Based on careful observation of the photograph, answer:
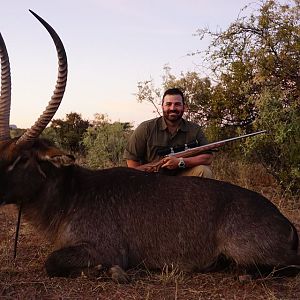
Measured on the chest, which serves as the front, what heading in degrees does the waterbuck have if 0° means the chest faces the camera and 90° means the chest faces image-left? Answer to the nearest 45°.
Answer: approximately 90°

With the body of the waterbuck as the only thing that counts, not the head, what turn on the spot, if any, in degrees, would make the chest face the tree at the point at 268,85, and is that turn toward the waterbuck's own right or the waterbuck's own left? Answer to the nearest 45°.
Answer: approximately 135° to the waterbuck's own right

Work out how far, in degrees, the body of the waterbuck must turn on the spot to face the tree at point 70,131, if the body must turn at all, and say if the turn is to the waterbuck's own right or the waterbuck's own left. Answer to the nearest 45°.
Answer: approximately 90° to the waterbuck's own right

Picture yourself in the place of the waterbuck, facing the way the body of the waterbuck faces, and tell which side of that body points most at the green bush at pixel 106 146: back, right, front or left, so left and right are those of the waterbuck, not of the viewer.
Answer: right

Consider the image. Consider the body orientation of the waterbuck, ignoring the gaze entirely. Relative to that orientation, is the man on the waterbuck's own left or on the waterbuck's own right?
on the waterbuck's own right

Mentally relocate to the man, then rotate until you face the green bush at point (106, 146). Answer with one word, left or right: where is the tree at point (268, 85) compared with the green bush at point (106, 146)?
right
